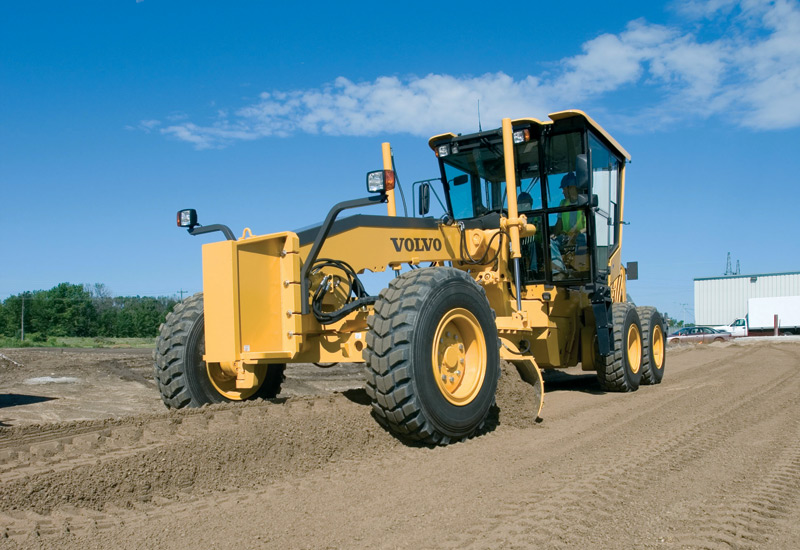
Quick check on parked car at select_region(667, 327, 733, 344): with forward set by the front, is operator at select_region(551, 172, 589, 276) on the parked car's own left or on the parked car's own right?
on the parked car's own left

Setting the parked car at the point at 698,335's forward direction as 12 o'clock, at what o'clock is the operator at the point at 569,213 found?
The operator is roughly at 9 o'clock from the parked car.

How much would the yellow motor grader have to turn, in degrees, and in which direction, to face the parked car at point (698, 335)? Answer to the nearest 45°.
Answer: approximately 180°

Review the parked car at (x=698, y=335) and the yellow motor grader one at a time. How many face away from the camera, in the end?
0

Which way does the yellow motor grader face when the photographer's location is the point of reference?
facing the viewer and to the left of the viewer

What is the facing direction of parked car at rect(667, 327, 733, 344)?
to the viewer's left
